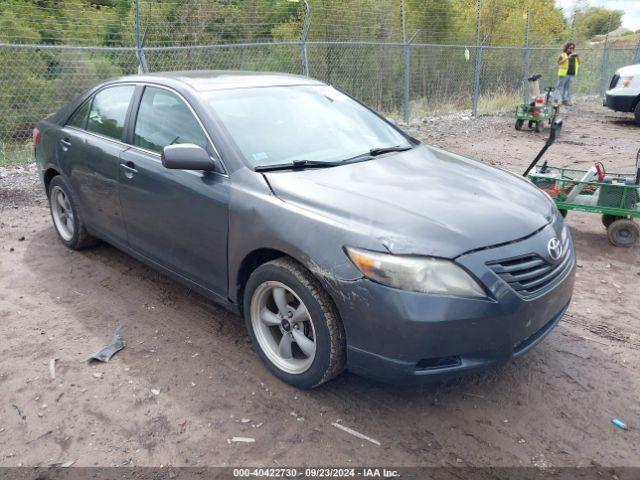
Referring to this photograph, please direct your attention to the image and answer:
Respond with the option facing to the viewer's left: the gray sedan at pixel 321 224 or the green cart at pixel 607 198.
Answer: the green cart

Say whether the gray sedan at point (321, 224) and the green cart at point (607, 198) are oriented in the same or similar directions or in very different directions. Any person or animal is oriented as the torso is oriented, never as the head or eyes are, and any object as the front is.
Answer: very different directions

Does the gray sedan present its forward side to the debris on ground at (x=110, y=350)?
no

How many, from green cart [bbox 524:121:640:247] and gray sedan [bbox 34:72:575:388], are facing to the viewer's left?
1

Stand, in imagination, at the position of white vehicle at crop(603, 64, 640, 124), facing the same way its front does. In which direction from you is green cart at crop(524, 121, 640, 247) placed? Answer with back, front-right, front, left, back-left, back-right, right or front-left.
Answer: front-left

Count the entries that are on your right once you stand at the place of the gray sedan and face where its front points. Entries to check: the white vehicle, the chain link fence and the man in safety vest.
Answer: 0

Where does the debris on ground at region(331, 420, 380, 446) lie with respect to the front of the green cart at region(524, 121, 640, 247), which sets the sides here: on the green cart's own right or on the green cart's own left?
on the green cart's own left

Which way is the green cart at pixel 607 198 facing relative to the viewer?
to the viewer's left

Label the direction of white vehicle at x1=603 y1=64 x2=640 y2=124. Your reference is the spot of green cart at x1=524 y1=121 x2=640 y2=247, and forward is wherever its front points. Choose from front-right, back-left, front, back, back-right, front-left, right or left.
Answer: right

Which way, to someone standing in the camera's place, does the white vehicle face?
facing the viewer and to the left of the viewer

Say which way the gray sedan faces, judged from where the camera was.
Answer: facing the viewer and to the right of the viewer

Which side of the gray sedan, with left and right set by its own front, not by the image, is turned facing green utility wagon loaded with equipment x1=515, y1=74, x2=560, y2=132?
left

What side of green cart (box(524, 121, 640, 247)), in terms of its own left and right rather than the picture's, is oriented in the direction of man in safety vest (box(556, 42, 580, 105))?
right

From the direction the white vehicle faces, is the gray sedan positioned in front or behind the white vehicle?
in front
